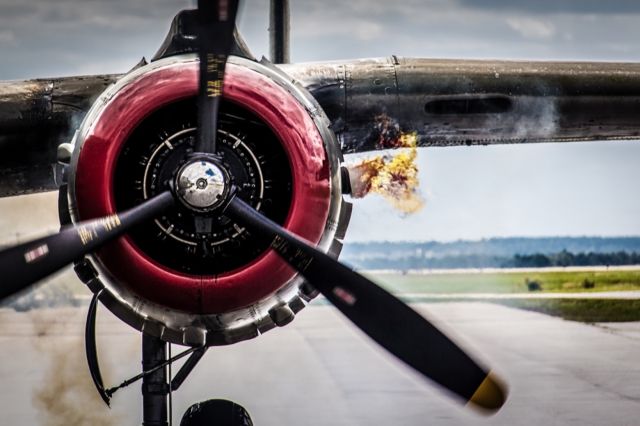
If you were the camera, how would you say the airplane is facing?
facing the viewer
